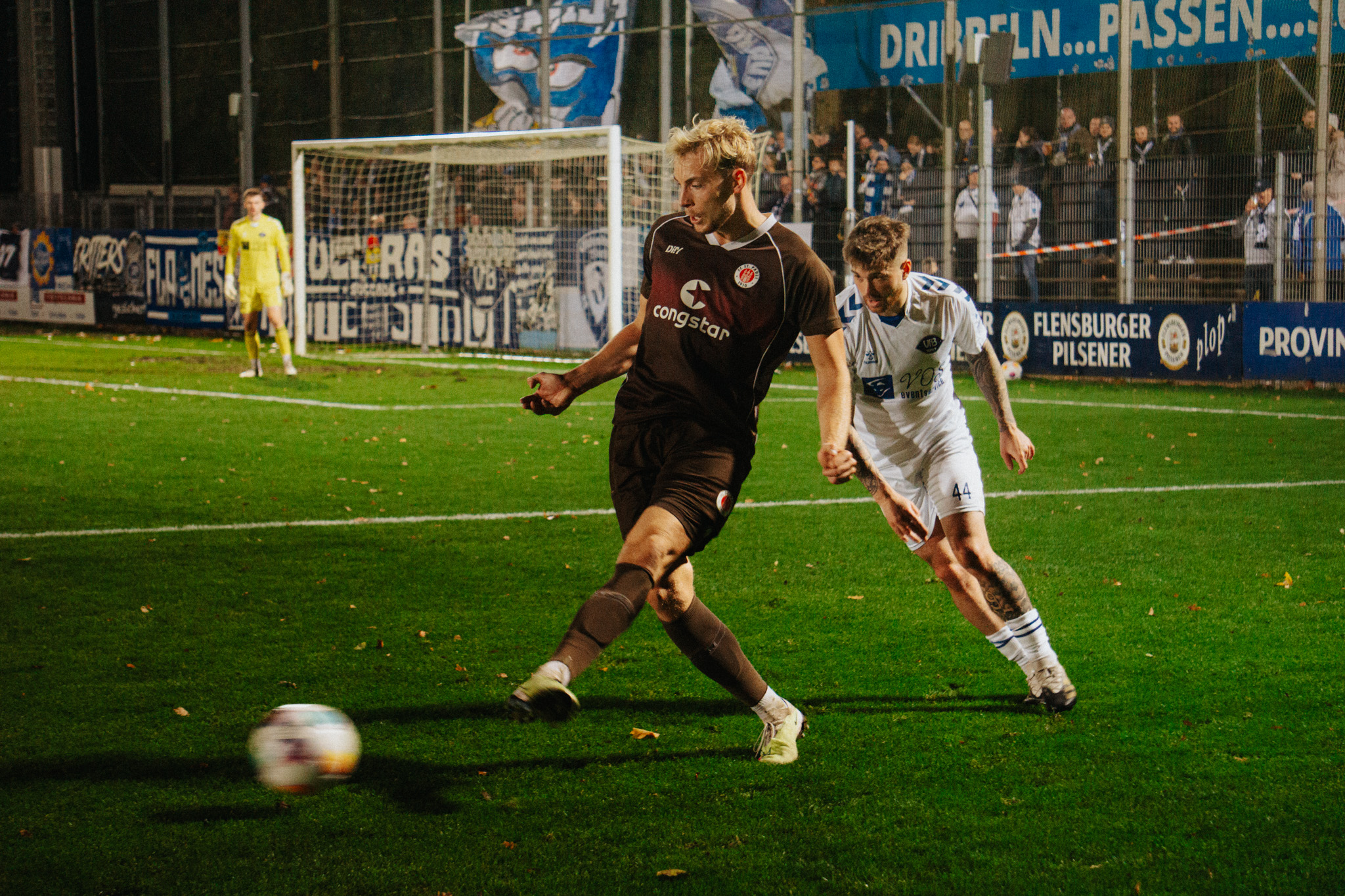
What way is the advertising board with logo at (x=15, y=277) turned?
toward the camera

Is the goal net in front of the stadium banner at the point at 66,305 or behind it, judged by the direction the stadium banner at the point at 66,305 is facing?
in front

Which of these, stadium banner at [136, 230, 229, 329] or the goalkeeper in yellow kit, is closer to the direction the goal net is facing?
the goalkeeper in yellow kit

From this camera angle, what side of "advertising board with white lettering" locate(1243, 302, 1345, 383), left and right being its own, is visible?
front

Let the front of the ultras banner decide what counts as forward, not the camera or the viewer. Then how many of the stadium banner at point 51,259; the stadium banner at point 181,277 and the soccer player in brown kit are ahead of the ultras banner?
1

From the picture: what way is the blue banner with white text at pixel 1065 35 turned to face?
toward the camera

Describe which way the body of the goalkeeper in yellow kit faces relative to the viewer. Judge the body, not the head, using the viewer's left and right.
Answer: facing the viewer

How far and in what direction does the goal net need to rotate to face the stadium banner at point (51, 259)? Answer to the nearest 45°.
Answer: approximately 90° to its right

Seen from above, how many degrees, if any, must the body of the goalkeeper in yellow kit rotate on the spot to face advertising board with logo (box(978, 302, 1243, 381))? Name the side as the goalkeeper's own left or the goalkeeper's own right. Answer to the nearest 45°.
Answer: approximately 90° to the goalkeeper's own left
